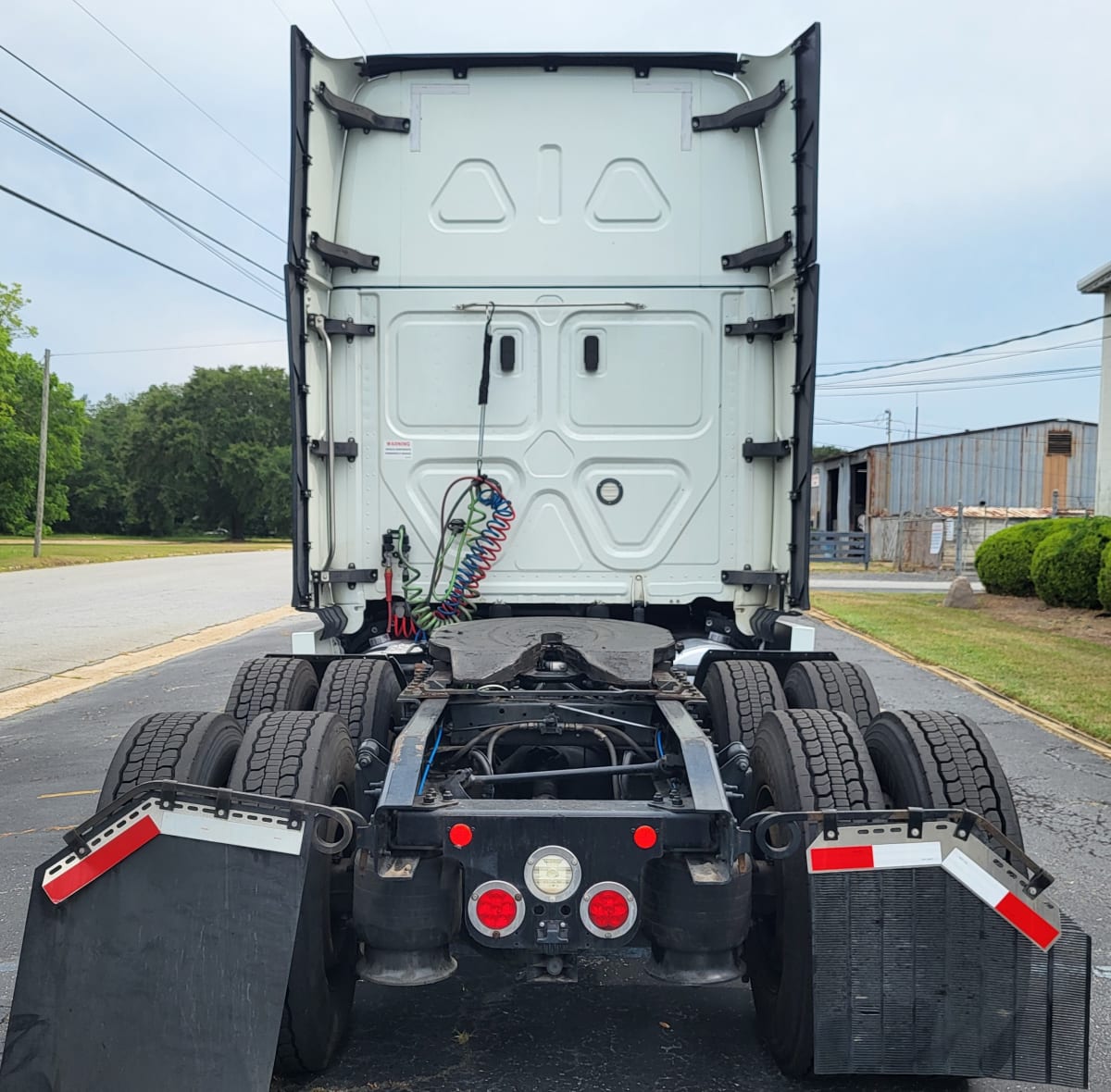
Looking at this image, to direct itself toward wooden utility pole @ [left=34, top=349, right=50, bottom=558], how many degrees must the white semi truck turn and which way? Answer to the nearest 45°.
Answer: approximately 45° to its left

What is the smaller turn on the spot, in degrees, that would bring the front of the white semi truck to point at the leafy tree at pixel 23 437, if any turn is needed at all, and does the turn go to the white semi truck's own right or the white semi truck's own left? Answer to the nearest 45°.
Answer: approximately 45° to the white semi truck's own left

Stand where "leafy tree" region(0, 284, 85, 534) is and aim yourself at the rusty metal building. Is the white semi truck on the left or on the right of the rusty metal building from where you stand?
right

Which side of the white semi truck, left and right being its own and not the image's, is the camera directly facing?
back

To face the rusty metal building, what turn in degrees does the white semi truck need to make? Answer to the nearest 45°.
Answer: approximately 45° to its right

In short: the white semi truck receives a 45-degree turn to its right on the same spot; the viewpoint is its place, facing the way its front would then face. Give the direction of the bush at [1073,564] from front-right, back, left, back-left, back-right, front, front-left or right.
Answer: front
